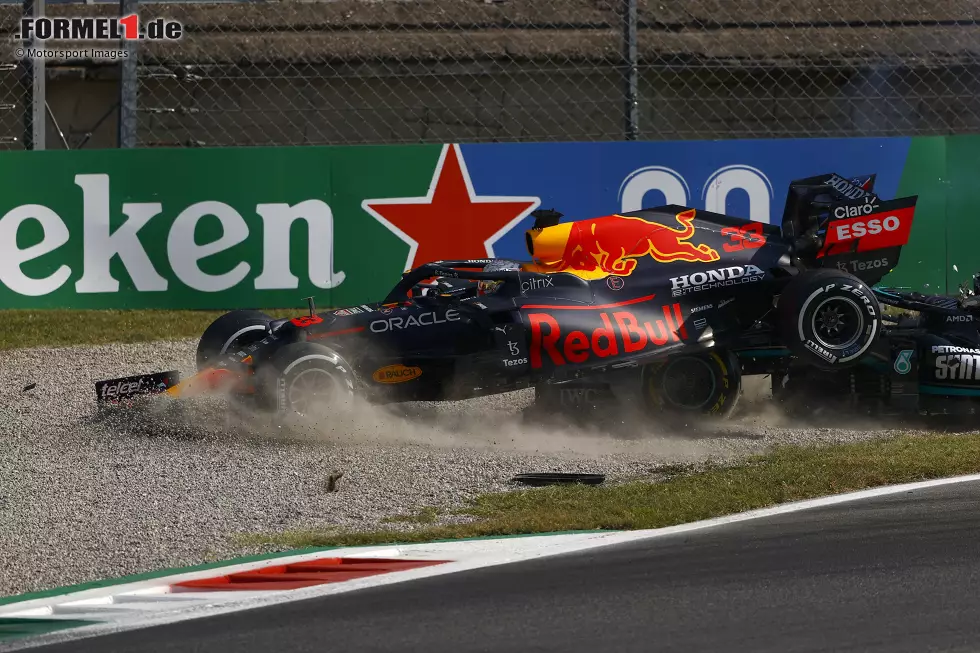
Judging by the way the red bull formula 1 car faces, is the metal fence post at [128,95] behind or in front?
in front

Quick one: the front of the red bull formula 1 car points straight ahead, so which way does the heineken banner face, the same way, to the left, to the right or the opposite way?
to the left

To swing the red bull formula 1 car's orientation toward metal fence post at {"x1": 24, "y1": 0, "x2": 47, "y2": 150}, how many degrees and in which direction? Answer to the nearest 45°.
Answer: approximately 45° to its right

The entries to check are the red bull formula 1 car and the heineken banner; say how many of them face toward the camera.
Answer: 1

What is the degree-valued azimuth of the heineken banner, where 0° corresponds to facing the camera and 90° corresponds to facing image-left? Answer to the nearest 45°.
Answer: approximately 0°

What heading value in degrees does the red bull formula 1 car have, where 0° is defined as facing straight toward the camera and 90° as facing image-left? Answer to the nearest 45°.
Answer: approximately 90°
